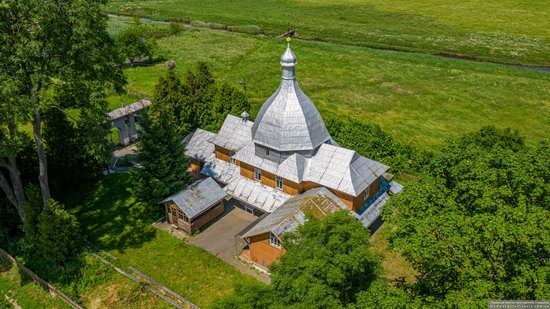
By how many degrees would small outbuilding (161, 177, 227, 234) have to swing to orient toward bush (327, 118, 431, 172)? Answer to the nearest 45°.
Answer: approximately 135° to its left

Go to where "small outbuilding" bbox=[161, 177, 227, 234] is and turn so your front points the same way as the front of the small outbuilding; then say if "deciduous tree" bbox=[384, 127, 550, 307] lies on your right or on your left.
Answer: on your left

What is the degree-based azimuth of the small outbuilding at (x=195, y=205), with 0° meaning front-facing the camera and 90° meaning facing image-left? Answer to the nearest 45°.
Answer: approximately 45°

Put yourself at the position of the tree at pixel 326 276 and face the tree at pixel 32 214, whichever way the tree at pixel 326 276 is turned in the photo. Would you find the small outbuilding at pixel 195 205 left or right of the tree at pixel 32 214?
right

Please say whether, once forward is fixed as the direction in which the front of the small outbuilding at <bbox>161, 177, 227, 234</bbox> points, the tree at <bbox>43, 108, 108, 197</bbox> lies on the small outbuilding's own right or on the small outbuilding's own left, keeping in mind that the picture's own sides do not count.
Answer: on the small outbuilding's own right

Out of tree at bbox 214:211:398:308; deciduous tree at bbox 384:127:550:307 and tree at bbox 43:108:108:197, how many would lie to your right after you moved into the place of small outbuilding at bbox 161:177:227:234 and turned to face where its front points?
1

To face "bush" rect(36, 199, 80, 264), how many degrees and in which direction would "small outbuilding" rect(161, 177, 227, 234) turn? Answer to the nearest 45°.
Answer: approximately 45° to its right
